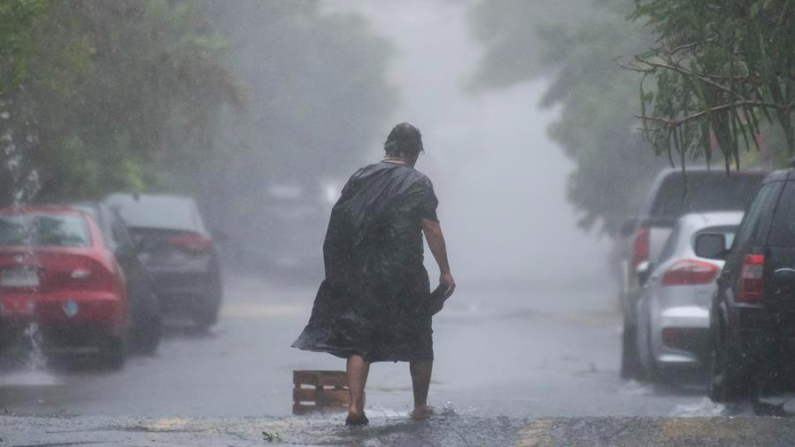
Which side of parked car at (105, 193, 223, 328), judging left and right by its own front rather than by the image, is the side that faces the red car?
back

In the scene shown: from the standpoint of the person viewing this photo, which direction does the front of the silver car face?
facing away from the viewer

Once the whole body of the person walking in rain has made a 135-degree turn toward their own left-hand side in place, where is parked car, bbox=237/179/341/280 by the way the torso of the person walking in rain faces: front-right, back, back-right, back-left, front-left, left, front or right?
right

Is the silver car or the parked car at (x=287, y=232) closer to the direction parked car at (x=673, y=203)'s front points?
the parked car

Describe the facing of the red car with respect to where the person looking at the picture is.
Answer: facing away from the viewer

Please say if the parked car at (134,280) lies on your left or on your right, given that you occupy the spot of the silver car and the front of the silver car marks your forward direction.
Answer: on your left

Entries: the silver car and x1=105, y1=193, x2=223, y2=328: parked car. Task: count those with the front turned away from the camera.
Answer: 2

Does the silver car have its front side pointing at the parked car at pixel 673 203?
yes

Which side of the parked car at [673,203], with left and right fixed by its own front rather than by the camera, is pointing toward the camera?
back

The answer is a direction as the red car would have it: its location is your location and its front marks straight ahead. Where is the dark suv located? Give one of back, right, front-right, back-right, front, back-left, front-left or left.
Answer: back-right

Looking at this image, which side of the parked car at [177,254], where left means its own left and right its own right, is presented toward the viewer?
back

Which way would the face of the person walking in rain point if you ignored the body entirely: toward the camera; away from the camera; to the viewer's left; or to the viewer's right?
away from the camera

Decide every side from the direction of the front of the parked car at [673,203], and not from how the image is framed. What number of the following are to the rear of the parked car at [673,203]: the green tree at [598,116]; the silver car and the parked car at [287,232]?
1

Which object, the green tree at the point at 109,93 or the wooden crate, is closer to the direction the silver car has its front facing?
the green tree
